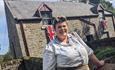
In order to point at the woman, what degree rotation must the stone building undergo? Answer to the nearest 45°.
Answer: approximately 45° to its right

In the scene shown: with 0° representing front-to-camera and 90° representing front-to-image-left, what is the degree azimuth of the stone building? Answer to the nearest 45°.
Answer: approximately 315°
